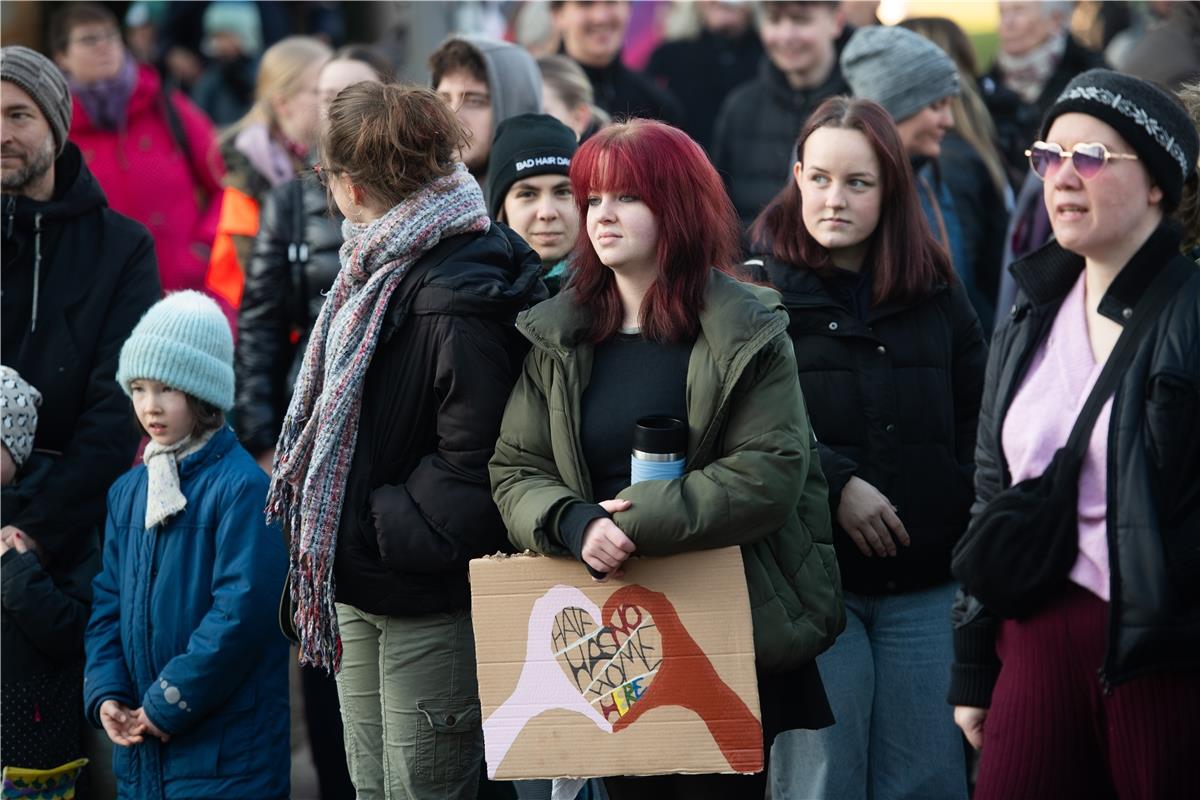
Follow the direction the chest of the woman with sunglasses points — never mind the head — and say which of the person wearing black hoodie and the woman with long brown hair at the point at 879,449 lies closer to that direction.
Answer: the person wearing black hoodie

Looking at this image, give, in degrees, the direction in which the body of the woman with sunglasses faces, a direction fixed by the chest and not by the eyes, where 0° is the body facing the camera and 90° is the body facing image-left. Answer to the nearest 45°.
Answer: approximately 45°

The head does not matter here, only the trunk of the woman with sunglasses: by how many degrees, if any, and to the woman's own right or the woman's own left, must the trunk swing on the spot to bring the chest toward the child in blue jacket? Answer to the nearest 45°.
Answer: approximately 45° to the woman's own right
